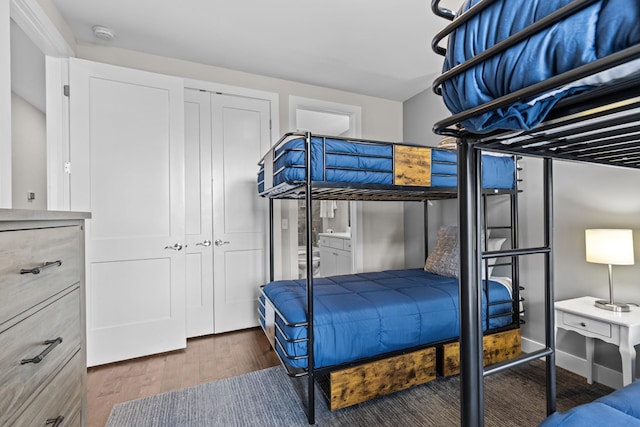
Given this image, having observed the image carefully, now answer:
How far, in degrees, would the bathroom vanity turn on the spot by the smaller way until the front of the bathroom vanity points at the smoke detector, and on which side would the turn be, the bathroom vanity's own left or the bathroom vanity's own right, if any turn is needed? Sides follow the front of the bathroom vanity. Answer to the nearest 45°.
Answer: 0° — it already faces it

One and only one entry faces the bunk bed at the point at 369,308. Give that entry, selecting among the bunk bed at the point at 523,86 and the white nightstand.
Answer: the white nightstand

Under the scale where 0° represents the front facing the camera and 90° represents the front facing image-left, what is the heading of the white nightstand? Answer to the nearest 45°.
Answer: approximately 45°

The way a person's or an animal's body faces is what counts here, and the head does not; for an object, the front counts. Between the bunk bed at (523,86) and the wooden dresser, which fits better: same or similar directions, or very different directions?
very different directions

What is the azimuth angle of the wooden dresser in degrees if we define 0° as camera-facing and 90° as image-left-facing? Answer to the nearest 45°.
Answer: approximately 315°

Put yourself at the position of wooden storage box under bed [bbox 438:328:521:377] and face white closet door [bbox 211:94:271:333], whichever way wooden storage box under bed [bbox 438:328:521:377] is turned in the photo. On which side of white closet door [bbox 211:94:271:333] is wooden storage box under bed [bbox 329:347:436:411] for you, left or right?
left

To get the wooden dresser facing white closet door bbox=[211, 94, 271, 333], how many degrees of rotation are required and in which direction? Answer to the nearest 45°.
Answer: approximately 90° to its left

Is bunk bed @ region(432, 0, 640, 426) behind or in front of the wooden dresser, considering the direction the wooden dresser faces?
in front

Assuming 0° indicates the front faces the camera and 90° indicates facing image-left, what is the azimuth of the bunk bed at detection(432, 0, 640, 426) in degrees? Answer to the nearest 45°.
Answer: approximately 45°
